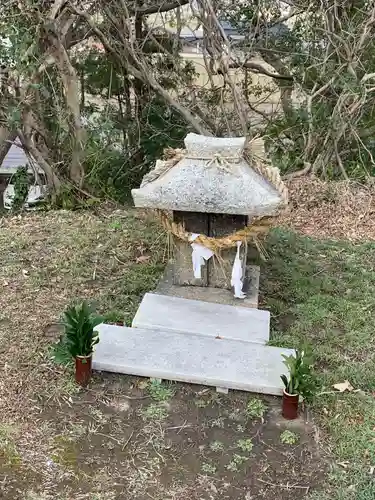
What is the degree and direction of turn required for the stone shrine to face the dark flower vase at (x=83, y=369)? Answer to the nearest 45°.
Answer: approximately 45° to its right

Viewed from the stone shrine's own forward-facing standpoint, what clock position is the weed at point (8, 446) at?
The weed is roughly at 1 o'clock from the stone shrine.

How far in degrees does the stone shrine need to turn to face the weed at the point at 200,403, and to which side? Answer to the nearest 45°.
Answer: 0° — it already faces it

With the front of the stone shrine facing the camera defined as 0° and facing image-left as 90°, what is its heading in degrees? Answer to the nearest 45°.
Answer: approximately 0°

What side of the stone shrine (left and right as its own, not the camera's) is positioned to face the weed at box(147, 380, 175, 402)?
front

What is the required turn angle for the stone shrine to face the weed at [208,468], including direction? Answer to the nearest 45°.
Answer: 0° — it already faces it

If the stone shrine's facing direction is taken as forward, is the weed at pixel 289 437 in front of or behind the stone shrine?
in front

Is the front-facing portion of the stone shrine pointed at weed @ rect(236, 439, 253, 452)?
yes

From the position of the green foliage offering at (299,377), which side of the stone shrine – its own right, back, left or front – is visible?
front

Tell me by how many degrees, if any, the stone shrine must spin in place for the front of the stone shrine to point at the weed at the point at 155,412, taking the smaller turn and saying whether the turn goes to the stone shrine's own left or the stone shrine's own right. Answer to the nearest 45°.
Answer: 0° — it already faces it

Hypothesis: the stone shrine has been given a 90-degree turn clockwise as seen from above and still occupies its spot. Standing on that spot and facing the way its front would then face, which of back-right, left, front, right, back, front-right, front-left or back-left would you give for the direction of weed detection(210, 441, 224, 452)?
left

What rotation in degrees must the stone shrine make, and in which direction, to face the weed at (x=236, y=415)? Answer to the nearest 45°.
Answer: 0° — it already faces it

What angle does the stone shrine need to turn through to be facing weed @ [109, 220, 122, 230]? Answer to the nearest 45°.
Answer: approximately 135° to its right

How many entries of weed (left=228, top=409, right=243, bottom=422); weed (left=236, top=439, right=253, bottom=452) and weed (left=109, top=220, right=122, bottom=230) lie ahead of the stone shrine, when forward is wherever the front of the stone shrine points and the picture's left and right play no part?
2
